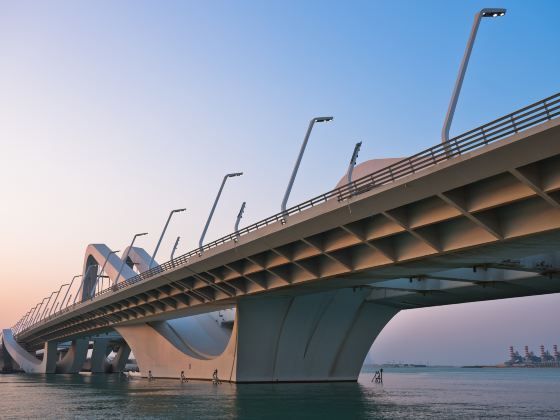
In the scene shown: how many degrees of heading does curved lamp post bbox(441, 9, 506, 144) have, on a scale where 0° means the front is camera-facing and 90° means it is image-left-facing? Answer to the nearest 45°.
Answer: approximately 270°
